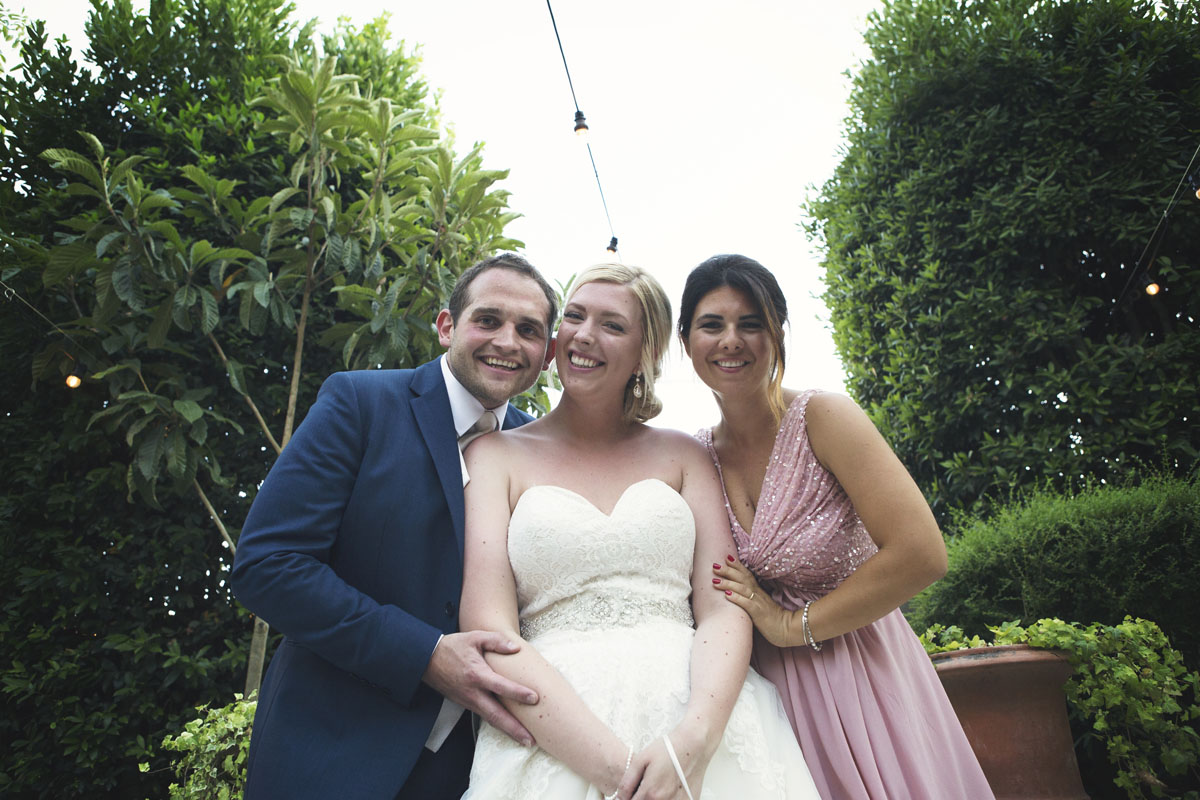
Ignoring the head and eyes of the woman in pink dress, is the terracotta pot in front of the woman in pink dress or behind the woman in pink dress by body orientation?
behind

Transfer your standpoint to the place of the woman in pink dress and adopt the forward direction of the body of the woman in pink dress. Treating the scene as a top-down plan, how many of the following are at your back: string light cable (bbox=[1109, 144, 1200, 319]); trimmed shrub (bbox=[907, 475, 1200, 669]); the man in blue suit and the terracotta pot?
3

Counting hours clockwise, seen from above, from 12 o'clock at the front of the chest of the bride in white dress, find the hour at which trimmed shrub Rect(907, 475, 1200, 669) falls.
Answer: The trimmed shrub is roughly at 8 o'clock from the bride in white dress.

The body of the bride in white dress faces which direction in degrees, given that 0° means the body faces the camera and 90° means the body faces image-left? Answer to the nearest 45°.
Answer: approximately 0°

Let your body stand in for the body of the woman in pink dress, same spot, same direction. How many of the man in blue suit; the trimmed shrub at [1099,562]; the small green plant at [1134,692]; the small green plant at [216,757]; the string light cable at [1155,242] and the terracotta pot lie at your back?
4

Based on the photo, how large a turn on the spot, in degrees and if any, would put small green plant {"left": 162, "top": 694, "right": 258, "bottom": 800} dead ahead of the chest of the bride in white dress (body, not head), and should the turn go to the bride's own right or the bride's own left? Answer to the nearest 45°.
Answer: approximately 135° to the bride's own right

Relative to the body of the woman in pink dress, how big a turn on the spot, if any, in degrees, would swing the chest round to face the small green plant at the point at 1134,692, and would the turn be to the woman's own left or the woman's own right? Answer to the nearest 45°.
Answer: approximately 180°
